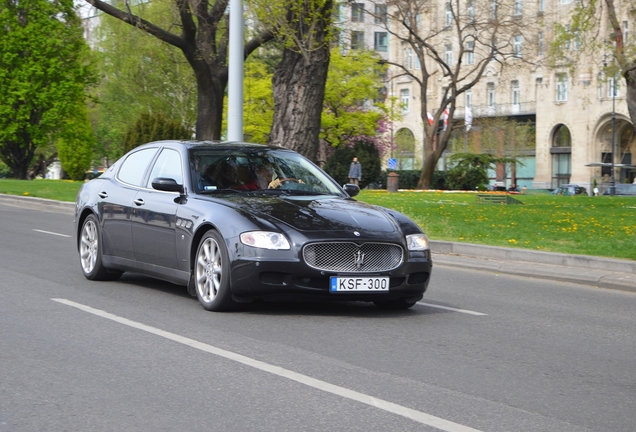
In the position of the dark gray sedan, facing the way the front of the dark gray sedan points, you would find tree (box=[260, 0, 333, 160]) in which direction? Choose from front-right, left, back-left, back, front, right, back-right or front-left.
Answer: back-left

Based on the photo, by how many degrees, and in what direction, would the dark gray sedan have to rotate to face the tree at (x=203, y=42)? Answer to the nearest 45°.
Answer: approximately 135° to its left

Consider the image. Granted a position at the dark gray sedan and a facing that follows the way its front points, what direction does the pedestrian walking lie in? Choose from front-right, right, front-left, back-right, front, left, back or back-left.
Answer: back-left
